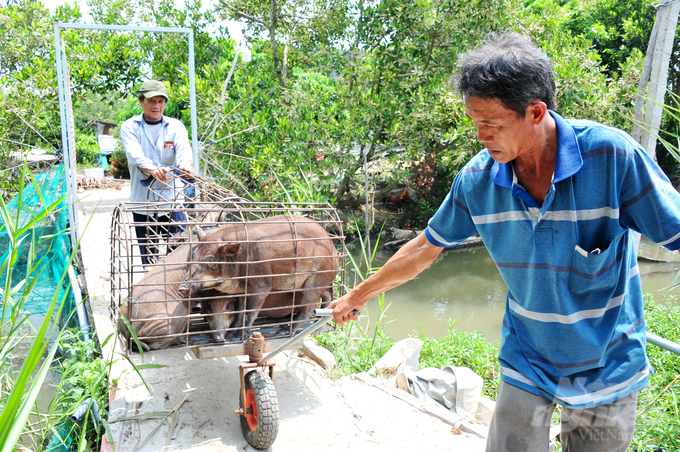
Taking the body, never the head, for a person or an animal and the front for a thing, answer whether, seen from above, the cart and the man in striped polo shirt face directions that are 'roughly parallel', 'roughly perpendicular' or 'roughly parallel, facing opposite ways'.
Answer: roughly perpendicular

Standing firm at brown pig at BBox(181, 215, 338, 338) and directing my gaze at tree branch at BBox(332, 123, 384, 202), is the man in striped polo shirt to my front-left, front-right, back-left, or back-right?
back-right

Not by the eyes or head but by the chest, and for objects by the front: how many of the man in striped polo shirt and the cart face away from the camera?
0

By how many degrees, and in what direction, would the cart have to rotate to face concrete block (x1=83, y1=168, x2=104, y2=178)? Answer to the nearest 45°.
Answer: approximately 180°

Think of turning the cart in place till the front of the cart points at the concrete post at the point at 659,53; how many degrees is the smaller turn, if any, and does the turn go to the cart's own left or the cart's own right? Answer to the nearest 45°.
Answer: approximately 90° to the cart's own left

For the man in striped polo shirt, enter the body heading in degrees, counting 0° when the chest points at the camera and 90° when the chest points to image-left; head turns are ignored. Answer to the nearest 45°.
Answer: approximately 45°

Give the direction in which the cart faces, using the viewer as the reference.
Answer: facing the viewer

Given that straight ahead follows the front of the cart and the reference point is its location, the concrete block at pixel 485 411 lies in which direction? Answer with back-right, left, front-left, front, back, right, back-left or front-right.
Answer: left
